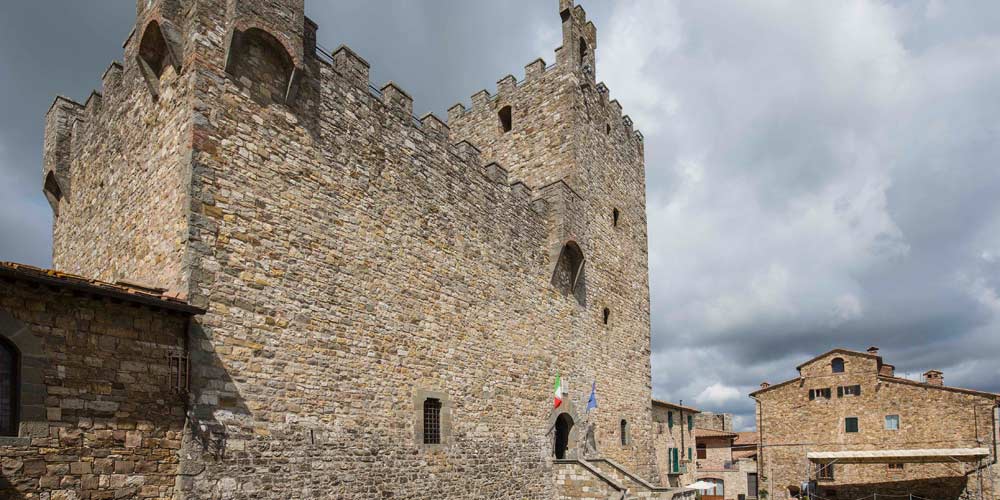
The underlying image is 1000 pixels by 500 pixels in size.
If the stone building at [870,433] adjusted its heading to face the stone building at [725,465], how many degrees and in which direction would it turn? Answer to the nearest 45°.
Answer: approximately 135° to its right

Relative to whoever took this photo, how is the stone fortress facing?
facing the viewer and to the right of the viewer

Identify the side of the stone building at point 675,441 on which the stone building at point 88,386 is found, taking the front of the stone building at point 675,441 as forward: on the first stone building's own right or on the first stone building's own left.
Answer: on the first stone building's own right

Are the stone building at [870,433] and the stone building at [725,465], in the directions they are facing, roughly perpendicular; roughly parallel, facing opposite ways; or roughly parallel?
roughly parallel

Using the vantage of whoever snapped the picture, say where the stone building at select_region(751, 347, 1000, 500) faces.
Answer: facing the viewer

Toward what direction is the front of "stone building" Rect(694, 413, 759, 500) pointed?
toward the camera

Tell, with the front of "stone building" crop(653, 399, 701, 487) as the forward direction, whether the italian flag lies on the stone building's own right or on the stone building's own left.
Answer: on the stone building's own right

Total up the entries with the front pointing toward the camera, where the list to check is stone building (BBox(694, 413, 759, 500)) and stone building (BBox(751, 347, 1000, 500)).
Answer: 2
